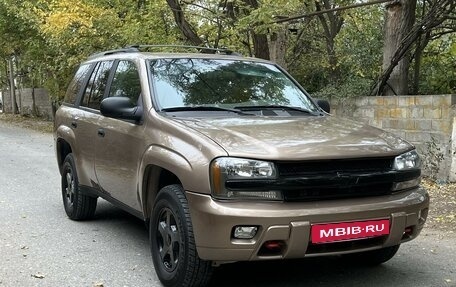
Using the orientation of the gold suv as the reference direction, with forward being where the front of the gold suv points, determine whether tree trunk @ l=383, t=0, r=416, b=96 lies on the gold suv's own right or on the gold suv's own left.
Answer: on the gold suv's own left

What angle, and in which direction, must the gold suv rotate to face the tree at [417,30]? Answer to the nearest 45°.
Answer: approximately 90° to its left

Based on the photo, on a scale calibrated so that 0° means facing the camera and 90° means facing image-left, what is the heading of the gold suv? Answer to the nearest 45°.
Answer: approximately 315°

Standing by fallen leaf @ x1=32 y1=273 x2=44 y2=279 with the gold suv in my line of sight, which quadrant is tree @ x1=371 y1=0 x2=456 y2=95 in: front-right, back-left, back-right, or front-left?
front-left
